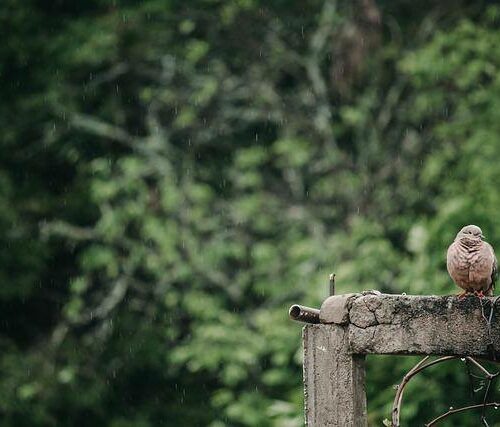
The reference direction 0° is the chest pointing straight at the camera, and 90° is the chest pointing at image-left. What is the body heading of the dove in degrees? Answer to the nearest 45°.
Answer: approximately 0°

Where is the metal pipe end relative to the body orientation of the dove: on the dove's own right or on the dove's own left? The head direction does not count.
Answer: on the dove's own right
